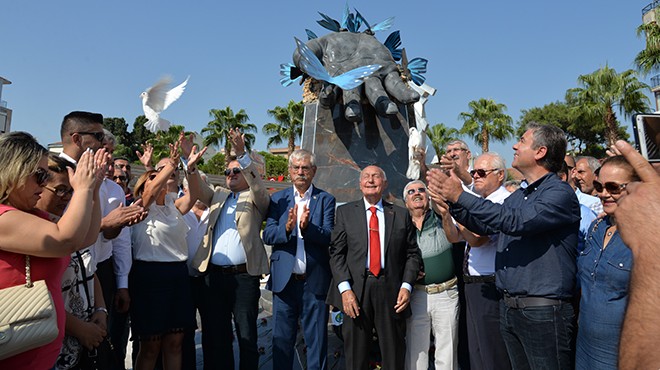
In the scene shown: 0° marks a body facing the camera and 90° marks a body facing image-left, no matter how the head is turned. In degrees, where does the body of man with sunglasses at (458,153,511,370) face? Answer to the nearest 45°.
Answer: approximately 45°

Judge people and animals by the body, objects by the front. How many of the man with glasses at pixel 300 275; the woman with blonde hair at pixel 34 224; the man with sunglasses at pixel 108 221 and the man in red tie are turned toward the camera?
2

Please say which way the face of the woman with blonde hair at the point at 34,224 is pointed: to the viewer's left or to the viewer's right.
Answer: to the viewer's right

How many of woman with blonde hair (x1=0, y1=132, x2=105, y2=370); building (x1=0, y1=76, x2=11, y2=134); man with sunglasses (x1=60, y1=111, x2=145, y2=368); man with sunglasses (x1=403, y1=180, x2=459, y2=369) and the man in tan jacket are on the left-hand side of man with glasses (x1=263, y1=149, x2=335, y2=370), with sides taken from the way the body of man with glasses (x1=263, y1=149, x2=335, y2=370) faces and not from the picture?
1

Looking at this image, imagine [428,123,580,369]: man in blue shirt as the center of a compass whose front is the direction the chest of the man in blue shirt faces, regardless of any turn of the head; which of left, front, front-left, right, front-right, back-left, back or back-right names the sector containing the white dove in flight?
front-right

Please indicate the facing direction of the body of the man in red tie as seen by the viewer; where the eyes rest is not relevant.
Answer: toward the camera

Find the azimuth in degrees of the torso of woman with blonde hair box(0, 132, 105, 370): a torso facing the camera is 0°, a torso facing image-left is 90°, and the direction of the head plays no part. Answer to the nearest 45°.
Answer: approximately 270°

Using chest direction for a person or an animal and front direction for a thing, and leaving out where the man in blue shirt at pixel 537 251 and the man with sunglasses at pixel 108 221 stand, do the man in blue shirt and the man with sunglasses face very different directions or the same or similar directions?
very different directions

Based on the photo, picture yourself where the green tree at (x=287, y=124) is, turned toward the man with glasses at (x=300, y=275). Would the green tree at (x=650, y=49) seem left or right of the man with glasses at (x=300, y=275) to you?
left

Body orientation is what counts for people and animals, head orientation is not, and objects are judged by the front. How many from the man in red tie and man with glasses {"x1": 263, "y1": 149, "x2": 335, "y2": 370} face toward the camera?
2

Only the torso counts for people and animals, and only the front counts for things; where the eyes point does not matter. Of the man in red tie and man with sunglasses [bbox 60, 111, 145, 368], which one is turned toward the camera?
the man in red tie

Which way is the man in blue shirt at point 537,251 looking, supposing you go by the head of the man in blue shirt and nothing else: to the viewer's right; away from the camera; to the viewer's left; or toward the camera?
to the viewer's left

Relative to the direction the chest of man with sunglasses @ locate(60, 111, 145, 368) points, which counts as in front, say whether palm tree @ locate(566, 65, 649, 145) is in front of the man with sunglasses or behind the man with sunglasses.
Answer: in front

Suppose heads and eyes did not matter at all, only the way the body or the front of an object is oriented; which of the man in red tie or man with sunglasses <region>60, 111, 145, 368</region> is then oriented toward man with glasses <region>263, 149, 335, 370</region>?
man with sunglasses <region>60, 111, 145, 368</region>
